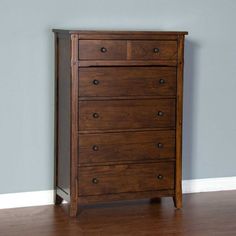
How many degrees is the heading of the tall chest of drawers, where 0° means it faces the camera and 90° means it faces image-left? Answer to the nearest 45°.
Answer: approximately 0°
